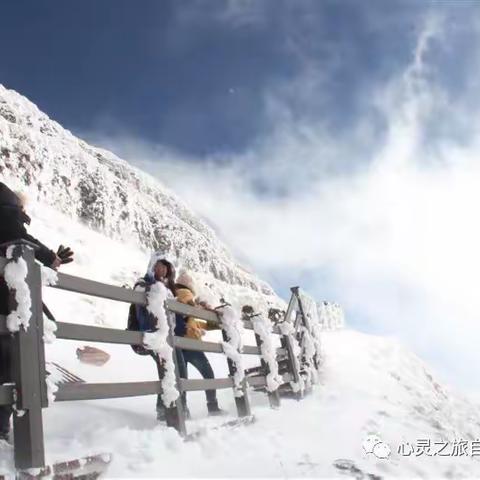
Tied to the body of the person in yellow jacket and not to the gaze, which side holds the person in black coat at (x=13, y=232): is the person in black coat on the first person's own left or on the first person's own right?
on the first person's own right

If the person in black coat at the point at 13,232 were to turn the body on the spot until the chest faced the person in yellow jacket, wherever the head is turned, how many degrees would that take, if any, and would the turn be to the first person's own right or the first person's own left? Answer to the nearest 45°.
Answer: approximately 45° to the first person's own left

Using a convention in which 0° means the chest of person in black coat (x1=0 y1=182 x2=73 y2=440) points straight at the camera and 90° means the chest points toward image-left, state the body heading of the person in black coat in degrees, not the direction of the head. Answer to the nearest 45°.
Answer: approximately 270°
